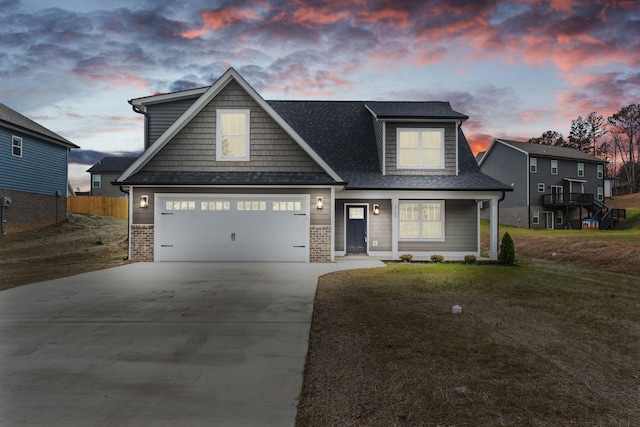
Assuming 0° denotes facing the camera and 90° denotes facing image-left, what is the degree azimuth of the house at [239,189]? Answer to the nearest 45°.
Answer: approximately 0°

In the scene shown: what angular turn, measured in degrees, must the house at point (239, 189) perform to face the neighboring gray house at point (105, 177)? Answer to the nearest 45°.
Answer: approximately 135° to its right

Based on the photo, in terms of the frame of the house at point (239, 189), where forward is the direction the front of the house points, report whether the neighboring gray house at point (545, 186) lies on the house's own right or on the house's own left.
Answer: on the house's own left

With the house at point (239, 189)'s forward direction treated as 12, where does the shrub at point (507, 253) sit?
The shrub is roughly at 9 o'clock from the house.

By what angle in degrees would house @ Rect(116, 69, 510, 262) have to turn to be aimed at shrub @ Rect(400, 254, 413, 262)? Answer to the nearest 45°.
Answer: approximately 90° to its left
